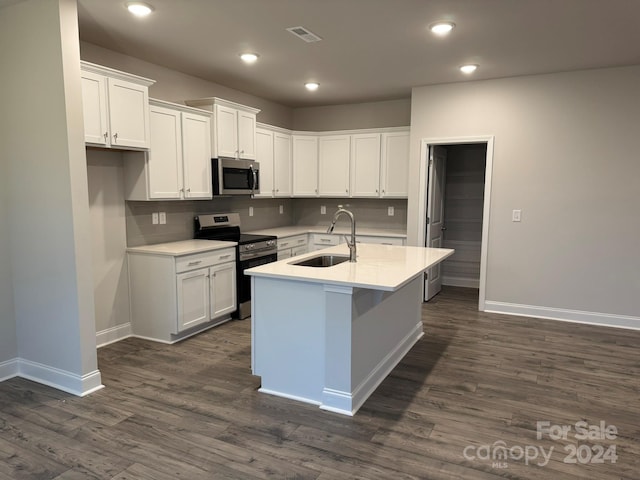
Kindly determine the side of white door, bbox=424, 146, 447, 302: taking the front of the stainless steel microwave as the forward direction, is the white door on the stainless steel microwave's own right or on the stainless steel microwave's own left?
on the stainless steel microwave's own left

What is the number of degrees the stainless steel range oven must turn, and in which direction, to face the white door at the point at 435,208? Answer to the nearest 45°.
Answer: approximately 45° to its left

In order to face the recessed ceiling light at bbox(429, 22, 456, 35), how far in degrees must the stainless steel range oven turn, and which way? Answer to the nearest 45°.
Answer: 0° — it already faces it

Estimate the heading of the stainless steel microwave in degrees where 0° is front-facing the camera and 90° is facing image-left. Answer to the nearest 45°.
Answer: approximately 315°

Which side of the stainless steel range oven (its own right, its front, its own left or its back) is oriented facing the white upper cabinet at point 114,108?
right

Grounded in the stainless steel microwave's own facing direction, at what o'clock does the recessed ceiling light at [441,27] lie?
The recessed ceiling light is roughly at 12 o'clock from the stainless steel microwave.

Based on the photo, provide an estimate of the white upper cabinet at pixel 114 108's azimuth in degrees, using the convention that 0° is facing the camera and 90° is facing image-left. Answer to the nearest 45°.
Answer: approximately 315°

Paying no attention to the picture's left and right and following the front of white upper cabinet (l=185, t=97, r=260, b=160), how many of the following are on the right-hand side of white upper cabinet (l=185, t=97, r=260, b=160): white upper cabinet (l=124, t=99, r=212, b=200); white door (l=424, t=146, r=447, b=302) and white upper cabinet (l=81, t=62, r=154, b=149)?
2
